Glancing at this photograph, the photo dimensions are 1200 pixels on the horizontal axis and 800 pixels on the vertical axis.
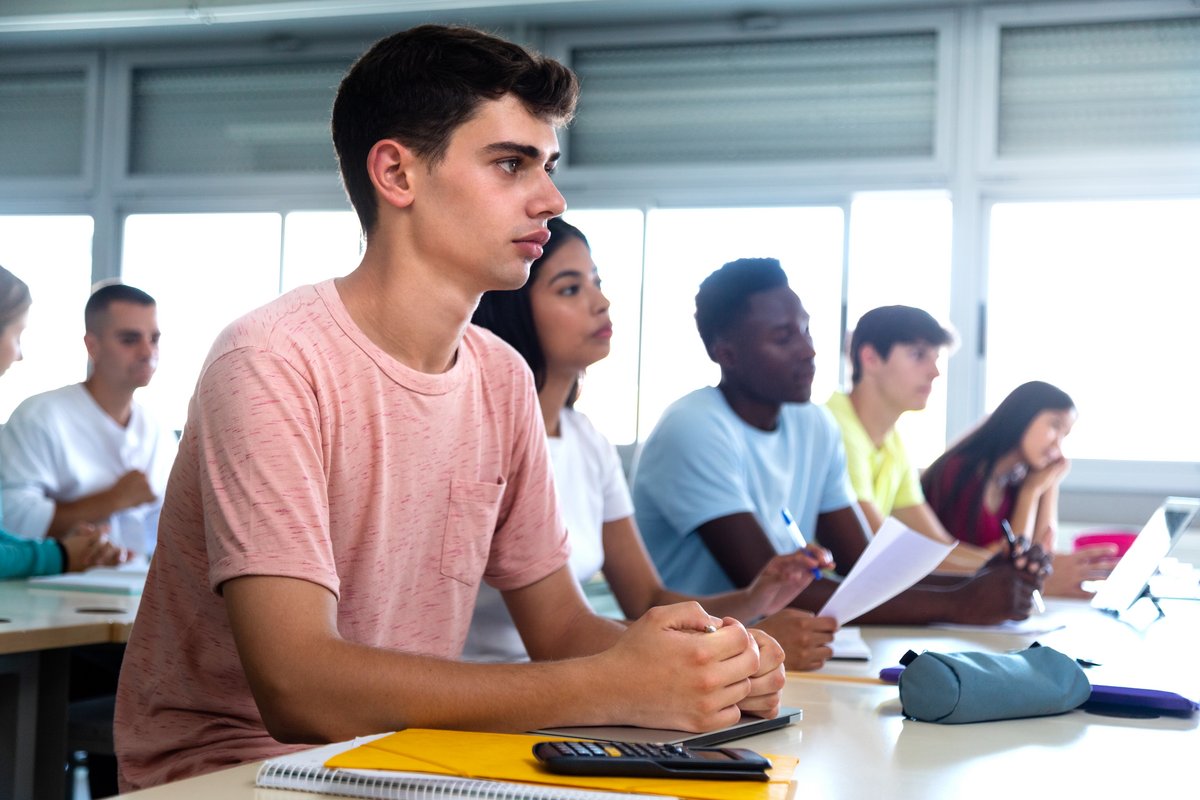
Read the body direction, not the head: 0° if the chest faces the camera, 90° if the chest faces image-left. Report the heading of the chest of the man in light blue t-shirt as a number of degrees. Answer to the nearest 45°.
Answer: approximately 315°

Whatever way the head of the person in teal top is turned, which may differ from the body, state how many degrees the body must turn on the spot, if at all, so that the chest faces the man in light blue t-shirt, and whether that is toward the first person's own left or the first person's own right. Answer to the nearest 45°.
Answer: approximately 45° to the first person's own right

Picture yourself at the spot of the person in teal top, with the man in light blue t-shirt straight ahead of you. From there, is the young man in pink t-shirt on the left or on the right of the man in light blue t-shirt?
right

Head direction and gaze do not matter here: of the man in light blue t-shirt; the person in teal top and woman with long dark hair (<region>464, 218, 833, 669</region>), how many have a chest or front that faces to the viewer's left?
0

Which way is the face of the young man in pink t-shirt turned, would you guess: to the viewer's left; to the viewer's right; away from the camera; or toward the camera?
to the viewer's right

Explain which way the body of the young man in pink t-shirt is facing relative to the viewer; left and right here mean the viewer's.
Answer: facing the viewer and to the right of the viewer

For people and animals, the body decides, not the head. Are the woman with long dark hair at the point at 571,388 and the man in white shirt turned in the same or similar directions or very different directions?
same or similar directions

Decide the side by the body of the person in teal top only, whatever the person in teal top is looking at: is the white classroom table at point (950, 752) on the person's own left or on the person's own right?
on the person's own right

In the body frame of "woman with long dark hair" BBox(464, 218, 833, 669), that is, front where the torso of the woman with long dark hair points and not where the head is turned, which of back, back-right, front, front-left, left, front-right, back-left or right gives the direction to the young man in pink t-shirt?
front-right

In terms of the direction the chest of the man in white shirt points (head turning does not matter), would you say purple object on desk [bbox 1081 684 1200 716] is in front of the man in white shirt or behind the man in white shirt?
in front

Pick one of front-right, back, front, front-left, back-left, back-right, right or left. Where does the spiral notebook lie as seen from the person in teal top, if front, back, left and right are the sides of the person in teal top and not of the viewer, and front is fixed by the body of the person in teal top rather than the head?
right

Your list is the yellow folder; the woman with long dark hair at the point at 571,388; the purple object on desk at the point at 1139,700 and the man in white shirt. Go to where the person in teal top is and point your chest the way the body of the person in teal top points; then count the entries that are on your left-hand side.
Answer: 1

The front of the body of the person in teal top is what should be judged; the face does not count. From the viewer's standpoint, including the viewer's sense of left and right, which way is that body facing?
facing to the right of the viewer

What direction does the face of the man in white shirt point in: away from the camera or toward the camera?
toward the camera
